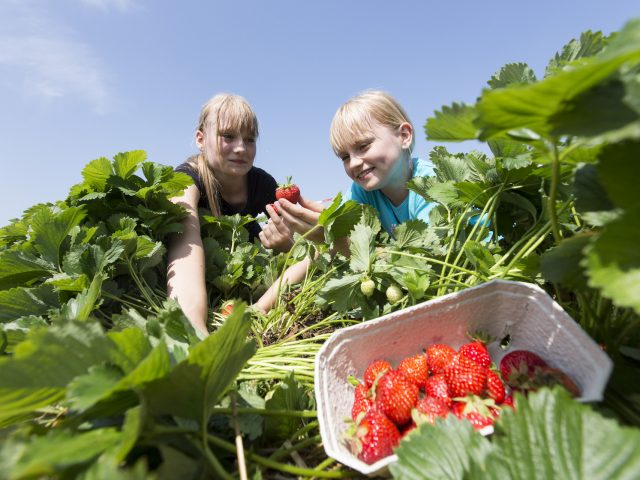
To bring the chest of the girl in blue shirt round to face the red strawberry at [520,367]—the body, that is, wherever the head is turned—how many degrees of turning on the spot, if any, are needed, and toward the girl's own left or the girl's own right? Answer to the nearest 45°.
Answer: approximately 45° to the girl's own left

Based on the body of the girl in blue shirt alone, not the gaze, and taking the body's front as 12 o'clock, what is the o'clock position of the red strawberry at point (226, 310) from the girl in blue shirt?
The red strawberry is roughly at 12 o'clock from the girl in blue shirt.

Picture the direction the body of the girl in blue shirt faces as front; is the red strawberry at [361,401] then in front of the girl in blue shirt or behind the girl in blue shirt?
in front

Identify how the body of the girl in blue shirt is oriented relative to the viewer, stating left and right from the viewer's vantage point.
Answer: facing the viewer and to the left of the viewer

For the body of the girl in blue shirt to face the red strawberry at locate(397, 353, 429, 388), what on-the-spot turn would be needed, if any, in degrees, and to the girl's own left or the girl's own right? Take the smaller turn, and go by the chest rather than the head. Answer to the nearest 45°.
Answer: approximately 45° to the girl's own left

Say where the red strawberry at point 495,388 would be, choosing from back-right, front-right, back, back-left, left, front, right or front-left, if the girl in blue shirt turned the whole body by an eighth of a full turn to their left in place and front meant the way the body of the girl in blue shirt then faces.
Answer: front

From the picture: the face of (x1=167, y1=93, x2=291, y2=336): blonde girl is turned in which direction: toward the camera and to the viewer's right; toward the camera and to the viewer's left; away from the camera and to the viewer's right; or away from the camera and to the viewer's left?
toward the camera and to the viewer's right

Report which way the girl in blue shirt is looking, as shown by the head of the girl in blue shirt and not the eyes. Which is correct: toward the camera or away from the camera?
toward the camera

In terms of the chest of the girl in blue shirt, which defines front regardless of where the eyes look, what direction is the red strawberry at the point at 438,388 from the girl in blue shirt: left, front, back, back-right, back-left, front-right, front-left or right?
front-left

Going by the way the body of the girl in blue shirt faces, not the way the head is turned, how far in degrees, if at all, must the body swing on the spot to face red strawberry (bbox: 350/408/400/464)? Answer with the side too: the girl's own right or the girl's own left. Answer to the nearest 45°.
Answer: approximately 45° to the girl's own left

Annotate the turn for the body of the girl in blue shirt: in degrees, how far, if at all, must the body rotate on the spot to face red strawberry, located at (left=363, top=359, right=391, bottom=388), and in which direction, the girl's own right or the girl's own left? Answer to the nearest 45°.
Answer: approximately 45° to the girl's own left

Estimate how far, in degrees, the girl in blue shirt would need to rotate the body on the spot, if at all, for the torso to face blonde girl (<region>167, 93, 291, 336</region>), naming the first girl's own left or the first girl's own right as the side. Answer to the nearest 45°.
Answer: approximately 90° to the first girl's own right

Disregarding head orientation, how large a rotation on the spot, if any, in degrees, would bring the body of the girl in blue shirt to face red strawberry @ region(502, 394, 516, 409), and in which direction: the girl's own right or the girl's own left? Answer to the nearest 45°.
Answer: approximately 45° to the girl's own left
